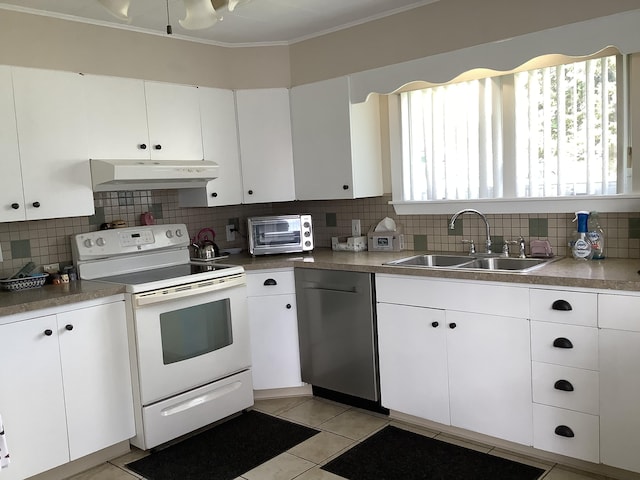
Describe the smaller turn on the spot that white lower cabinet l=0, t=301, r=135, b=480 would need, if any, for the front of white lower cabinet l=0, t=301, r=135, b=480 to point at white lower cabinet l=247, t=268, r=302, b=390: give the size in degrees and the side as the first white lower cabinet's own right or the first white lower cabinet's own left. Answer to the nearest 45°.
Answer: approximately 45° to the first white lower cabinet's own left

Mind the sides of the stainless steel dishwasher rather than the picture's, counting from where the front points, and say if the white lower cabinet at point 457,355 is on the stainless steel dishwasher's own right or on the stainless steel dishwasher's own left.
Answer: on the stainless steel dishwasher's own left

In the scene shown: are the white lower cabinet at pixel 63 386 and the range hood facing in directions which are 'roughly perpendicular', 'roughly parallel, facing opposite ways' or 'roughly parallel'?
roughly parallel

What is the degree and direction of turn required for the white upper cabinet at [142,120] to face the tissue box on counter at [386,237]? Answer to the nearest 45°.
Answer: approximately 45° to its left

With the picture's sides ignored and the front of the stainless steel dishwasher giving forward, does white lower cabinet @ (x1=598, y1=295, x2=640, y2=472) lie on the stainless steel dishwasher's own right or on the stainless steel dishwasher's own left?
on the stainless steel dishwasher's own left

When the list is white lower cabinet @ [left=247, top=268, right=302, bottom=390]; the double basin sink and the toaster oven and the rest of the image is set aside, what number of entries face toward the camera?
3

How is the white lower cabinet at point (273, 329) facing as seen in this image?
toward the camera

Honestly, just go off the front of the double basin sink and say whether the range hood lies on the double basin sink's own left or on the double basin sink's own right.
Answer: on the double basin sink's own right

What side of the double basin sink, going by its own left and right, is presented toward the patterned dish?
right

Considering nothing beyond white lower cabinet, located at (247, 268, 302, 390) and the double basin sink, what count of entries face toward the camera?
2
